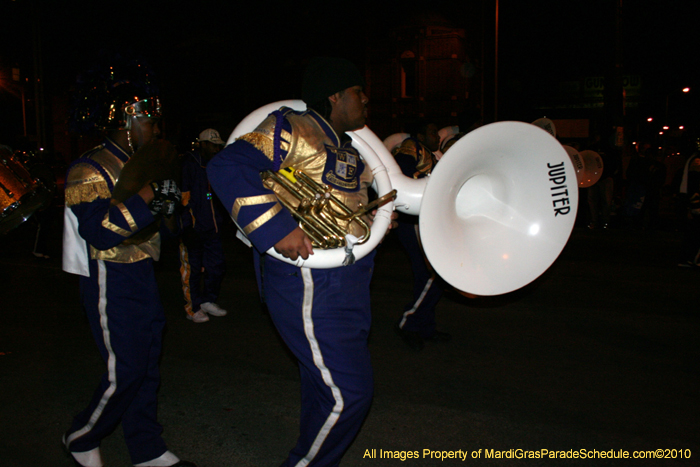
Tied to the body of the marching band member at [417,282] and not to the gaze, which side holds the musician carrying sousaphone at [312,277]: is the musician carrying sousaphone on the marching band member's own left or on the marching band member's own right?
on the marching band member's own right

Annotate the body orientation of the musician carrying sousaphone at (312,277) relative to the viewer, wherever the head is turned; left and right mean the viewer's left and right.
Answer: facing the viewer and to the right of the viewer

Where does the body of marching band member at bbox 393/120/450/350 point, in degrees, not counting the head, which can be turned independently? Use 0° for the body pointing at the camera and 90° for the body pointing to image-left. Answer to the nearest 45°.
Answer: approximately 270°

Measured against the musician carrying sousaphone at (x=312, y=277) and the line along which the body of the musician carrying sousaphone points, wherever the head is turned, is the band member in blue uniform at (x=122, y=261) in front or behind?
behind

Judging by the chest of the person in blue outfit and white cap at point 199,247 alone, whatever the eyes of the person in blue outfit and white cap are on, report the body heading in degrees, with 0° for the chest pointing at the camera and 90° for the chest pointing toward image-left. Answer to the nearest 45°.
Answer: approximately 315°

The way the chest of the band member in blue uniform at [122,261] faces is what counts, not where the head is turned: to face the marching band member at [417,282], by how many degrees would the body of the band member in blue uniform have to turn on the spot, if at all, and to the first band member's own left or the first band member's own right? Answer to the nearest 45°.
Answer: approximately 45° to the first band member's own left

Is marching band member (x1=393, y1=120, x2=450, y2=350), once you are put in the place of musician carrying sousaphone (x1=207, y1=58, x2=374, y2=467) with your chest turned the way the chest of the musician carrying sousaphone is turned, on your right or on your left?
on your left

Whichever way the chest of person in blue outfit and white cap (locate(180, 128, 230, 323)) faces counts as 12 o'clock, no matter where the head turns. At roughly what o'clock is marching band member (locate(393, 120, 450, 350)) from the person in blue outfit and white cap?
The marching band member is roughly at 12 o'clock from the person in blue outfit and white cap.

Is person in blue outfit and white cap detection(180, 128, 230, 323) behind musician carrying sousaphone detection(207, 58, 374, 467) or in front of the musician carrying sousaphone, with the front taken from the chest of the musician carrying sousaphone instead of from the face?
behind

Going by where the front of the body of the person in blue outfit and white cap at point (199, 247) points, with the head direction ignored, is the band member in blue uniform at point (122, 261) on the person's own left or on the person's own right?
on the person's own right
